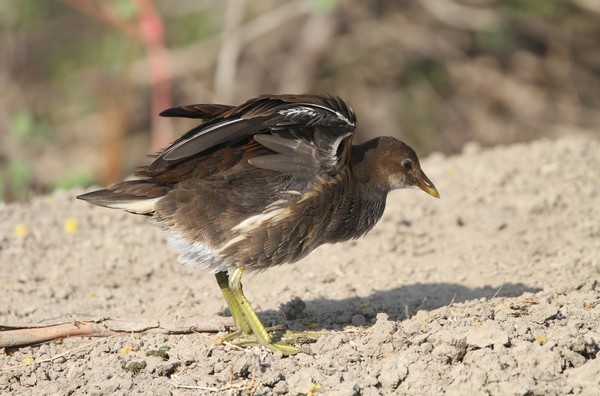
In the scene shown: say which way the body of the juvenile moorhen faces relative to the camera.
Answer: to the viewer's right

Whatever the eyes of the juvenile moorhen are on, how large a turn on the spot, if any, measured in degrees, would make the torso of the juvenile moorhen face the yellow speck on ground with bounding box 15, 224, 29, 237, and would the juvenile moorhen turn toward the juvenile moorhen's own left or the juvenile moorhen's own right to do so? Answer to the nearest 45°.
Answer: approximately 135° to the juvenile moorhen's own left

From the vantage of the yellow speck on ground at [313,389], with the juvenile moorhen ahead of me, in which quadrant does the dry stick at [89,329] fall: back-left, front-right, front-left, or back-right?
front-left

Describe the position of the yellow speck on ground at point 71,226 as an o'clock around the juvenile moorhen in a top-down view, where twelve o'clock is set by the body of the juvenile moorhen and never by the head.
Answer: The yellow speck on ground is roughly at 8 o'clock from the juvenile moorhen.

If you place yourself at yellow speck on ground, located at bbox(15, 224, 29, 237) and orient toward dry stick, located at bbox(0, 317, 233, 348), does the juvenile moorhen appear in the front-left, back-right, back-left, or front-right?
front-left

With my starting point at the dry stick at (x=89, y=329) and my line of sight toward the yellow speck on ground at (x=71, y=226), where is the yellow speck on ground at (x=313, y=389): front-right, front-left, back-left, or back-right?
back-right

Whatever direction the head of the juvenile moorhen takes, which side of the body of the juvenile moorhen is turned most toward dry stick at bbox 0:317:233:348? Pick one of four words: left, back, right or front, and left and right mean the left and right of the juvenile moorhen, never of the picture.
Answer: back
